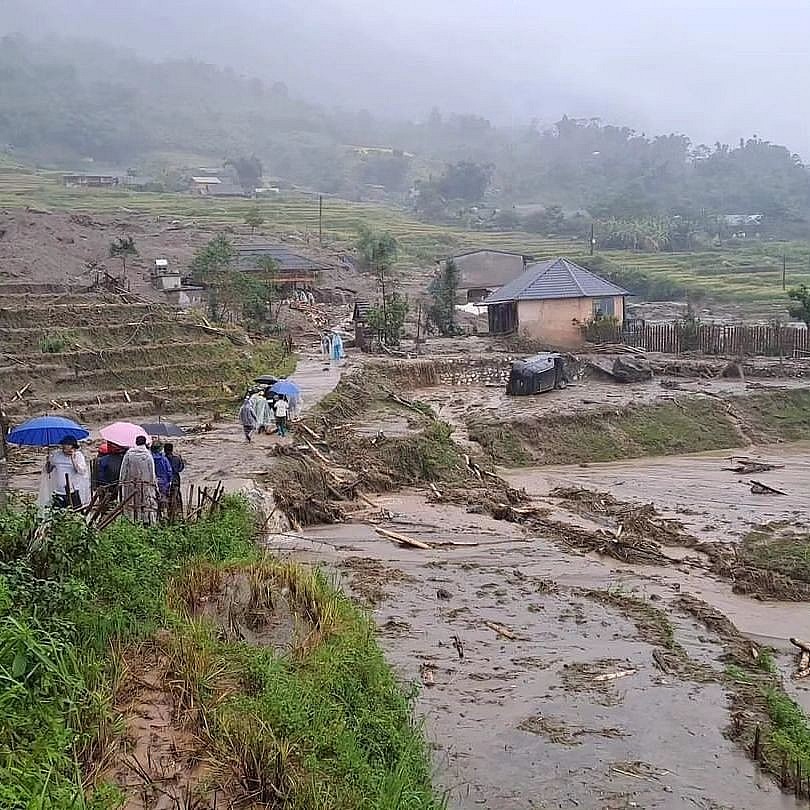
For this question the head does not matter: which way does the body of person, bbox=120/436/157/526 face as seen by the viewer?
away from the camera
